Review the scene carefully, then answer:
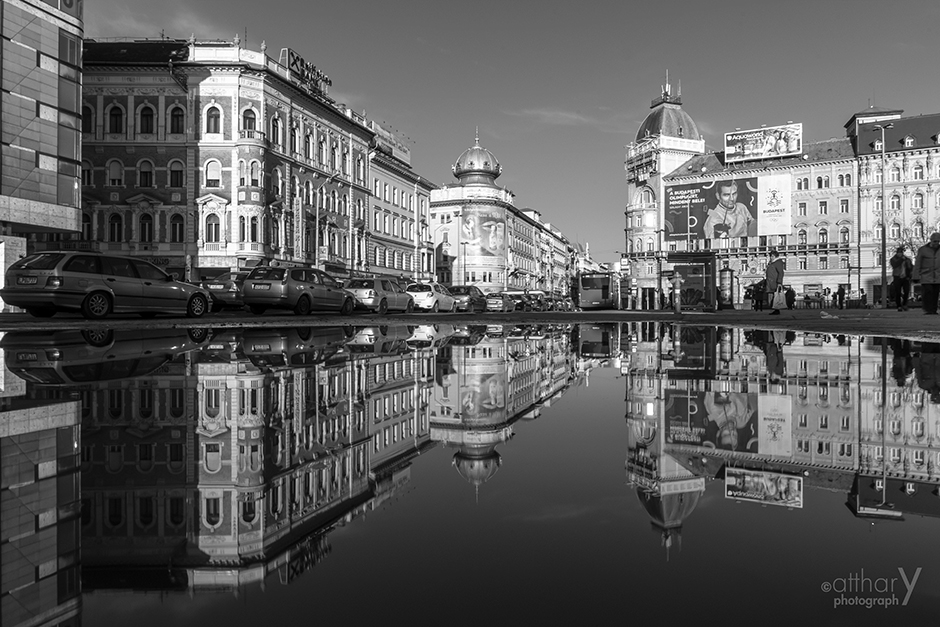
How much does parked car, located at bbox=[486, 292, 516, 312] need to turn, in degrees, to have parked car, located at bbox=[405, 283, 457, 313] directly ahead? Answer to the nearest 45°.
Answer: approximately 135° to its right

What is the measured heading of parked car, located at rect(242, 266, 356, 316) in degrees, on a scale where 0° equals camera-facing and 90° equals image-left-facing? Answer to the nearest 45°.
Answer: approximately 225°

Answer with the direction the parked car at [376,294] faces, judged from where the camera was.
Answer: facing away from the viewer and to the right of the viewer

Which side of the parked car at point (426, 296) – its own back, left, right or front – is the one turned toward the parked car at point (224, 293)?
back

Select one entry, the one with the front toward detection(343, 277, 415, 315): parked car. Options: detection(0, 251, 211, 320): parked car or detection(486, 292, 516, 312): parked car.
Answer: detection(0, 251, 211, 320): parked car

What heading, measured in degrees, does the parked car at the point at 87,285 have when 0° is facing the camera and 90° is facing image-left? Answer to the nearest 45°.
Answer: approximately 225°

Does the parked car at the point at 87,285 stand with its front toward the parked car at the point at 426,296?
yes

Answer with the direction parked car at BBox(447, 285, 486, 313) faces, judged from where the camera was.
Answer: facing away from the viewer and to the right of the viewer

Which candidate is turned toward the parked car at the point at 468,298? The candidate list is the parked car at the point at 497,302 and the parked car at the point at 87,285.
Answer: the parked car at the point at 87,285

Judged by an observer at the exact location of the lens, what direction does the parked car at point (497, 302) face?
facing away from the viewer and to the right of the viewer

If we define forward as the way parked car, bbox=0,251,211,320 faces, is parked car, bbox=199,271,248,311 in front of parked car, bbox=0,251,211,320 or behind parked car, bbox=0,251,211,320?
in front

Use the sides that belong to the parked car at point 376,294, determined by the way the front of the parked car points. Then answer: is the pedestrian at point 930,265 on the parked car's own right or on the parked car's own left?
on the parked car's own right

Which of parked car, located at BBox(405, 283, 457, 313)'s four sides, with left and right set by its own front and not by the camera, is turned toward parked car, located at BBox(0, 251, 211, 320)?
back

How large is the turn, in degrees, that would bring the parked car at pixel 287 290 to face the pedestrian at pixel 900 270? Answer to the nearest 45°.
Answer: approximately 45° to its right
